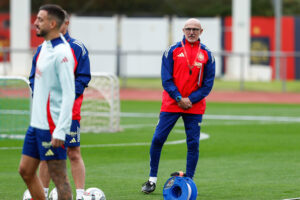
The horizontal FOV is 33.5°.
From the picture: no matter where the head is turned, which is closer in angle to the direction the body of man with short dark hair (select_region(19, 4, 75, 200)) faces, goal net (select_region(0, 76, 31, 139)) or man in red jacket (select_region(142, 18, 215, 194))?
the goal net

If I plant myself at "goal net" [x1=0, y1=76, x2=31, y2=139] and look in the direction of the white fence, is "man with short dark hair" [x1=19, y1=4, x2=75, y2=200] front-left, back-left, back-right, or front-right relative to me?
back-right

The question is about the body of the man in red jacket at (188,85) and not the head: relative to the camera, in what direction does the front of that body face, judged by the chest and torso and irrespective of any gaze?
toward the camera

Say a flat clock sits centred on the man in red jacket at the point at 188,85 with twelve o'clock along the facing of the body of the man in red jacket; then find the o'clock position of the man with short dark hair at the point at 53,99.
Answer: The man with short dark hair is roughly at 1 o'clock from the man in red jacket.

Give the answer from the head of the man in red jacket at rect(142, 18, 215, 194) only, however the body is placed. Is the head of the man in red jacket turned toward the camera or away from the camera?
toward the camera

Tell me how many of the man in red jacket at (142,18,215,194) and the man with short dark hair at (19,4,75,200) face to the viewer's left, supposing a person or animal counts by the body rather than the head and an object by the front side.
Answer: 1

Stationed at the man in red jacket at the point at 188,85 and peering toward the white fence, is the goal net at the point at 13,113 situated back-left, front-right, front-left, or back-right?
front-left

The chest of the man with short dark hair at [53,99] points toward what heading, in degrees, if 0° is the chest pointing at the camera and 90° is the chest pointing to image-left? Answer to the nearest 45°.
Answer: approximately 90°

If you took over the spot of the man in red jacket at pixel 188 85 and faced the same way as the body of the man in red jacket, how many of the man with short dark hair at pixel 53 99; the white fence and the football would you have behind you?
1

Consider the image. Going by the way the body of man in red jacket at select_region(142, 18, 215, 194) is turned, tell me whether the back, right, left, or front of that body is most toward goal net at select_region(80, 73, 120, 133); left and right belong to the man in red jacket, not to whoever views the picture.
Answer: back

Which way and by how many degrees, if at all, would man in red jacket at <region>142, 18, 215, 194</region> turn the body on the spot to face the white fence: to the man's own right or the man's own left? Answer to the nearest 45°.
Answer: approximately 180°

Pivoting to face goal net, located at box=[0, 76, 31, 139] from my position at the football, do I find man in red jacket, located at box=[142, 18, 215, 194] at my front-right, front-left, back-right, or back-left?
front-right

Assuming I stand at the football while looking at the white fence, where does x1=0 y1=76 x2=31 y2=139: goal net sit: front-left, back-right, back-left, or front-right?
front-left
